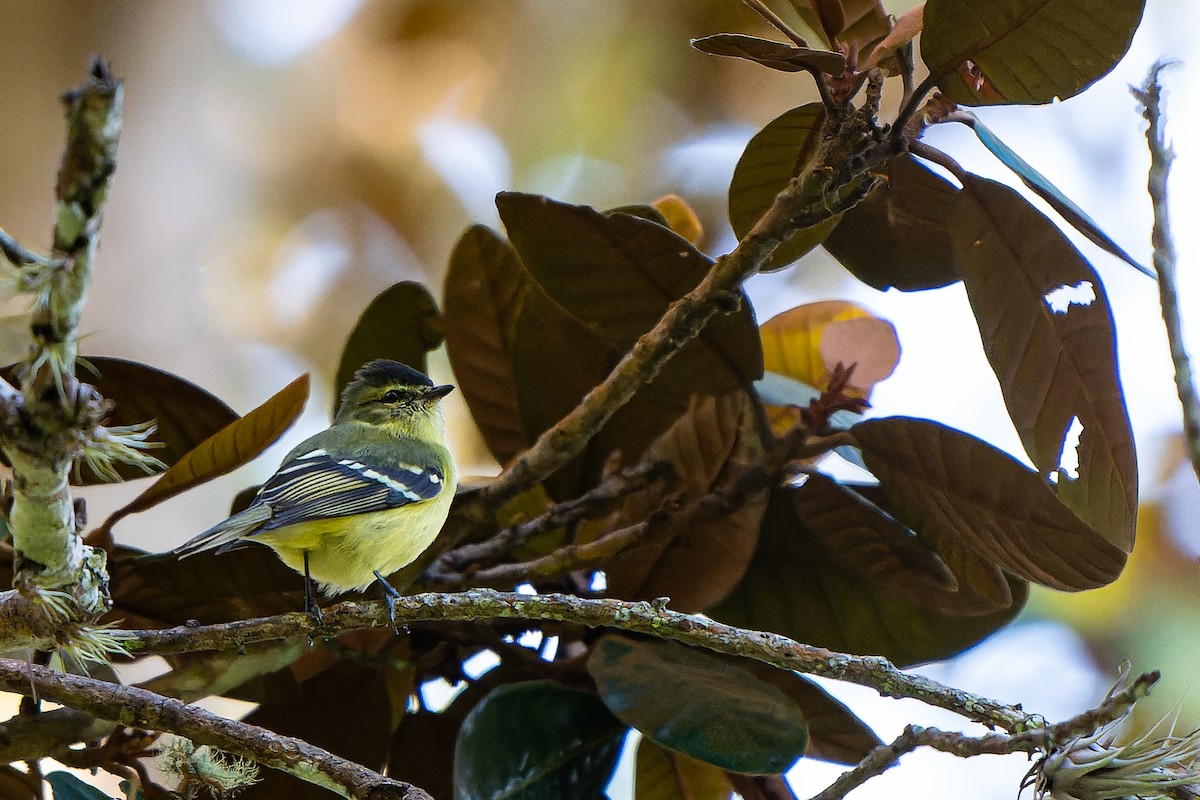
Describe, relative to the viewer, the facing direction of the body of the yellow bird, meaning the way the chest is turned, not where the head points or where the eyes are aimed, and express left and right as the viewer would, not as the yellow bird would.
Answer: facing to the right of the viewer
